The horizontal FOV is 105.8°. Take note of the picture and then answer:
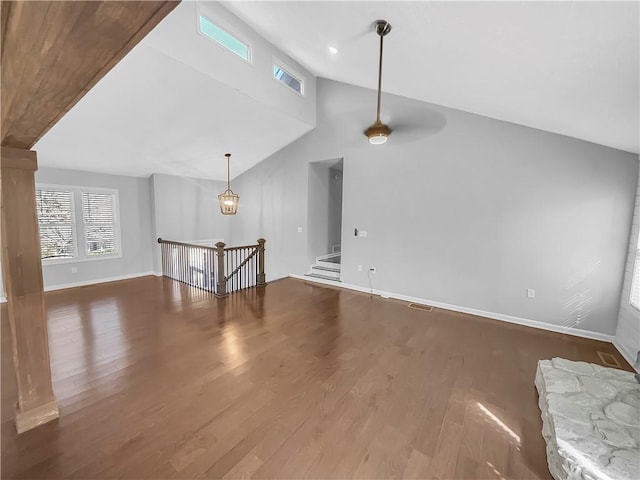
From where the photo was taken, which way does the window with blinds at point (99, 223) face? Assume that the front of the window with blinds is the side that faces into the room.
toward the camera

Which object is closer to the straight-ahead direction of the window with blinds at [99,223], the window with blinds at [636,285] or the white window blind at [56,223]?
the window with blinds

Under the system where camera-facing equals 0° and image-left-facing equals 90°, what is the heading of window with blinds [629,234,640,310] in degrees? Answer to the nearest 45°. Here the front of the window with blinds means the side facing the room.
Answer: approximately 90°

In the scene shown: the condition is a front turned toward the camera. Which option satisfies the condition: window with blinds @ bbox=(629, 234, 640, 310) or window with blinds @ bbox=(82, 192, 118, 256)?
window with blinds @ bbox=(82, 192, 118, 256)

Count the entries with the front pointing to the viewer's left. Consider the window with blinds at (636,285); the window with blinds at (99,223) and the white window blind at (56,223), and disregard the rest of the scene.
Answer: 1

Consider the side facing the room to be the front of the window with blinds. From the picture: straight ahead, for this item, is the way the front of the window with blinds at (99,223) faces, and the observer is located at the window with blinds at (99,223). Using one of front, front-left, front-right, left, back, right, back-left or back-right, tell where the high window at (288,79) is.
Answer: front-left

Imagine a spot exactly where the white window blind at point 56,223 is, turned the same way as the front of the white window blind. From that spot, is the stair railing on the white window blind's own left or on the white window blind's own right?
on the white window blind's own left

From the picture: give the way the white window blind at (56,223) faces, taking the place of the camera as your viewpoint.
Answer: facing the viewer

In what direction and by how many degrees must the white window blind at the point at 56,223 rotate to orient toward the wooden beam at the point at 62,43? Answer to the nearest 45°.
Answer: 0° — it already faces it

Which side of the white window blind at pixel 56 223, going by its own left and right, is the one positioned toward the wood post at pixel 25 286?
front

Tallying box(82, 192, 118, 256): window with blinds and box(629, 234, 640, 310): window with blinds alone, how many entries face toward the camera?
1

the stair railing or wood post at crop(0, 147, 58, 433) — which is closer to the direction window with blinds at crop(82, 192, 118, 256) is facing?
the wood post

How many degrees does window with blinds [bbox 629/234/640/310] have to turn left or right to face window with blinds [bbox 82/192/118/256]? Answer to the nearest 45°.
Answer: approximately 45° to its left

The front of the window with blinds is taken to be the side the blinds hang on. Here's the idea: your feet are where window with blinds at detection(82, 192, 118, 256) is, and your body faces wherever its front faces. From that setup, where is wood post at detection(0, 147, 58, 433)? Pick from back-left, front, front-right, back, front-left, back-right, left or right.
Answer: front

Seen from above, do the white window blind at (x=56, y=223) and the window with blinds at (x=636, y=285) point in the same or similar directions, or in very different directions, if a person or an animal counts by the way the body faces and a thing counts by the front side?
very different directions
